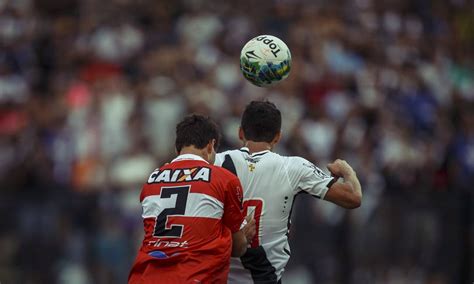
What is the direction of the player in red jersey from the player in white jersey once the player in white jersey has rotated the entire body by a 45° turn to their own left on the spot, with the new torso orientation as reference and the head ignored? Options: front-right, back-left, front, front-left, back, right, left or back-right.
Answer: left

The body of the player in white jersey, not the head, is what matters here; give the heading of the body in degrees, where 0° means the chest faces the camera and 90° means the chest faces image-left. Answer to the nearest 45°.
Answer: approximately 180°

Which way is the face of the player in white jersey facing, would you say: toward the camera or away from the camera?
away from the camera
